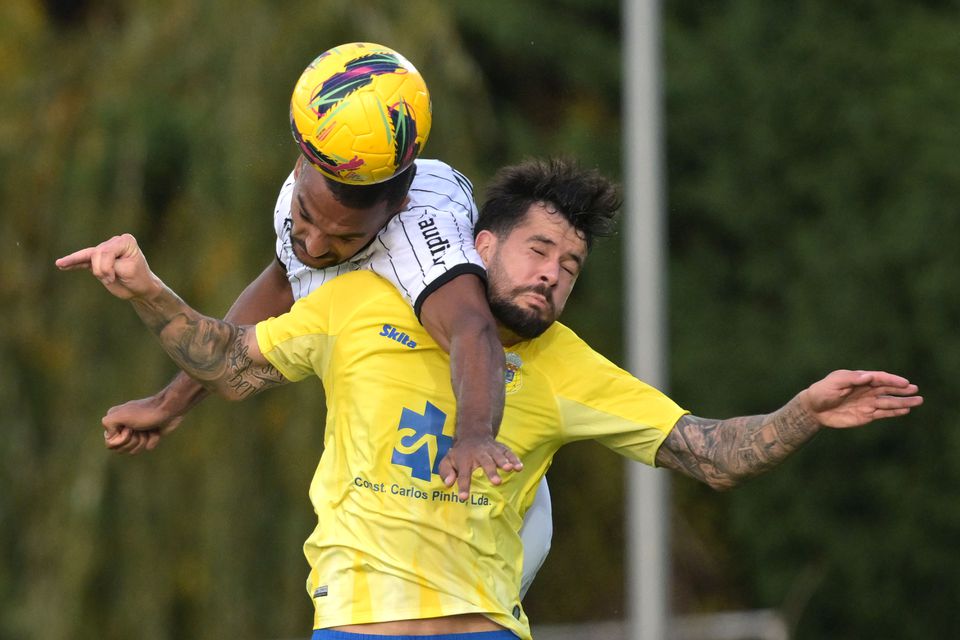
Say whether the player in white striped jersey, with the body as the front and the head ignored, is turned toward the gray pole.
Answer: no

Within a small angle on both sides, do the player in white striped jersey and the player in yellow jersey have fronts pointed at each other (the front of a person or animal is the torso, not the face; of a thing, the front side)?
no

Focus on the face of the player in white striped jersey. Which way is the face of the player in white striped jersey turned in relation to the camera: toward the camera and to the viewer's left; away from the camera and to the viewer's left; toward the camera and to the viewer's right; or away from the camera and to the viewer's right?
toward the camera and to the viewer's left

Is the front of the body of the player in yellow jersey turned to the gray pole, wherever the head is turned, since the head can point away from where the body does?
no

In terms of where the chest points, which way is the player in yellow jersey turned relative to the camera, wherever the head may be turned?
toward the camera

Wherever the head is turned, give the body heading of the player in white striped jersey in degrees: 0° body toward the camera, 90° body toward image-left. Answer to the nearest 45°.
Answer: approximately 45°
